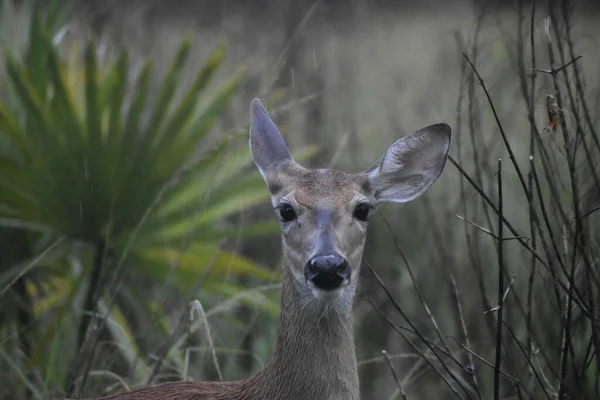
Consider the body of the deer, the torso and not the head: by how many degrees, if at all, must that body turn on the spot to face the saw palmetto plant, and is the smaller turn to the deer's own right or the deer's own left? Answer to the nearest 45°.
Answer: approximately 180°
